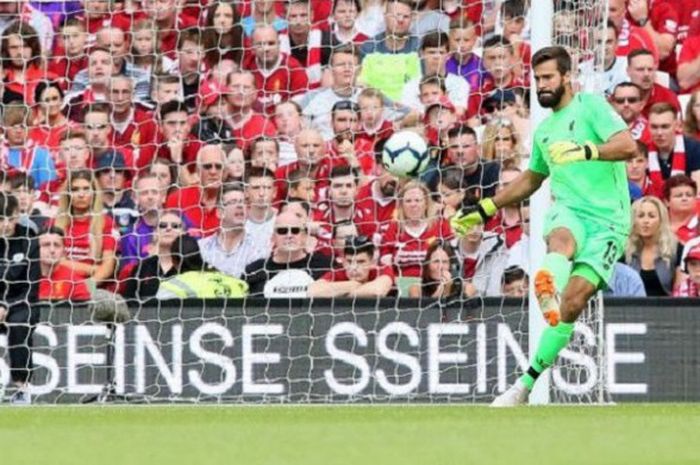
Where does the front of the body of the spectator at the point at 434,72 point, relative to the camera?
toward the camera

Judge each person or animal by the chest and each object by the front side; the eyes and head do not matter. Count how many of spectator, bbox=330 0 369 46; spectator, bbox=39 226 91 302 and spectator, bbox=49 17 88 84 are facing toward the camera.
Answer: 3

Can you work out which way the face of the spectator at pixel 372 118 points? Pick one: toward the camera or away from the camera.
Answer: toward the camera

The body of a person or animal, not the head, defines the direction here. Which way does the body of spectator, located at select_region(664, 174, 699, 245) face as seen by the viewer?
toward the camera

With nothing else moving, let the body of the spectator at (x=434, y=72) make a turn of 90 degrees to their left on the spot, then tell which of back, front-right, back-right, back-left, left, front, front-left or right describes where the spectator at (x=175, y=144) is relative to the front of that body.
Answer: back

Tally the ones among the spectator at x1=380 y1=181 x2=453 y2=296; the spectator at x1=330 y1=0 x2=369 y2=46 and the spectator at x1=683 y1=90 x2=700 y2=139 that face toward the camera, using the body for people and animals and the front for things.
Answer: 3

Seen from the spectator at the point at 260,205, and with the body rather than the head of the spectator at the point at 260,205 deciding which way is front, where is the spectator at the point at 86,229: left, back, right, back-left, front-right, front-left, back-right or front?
right

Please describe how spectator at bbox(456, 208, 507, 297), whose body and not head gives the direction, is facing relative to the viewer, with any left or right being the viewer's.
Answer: facing the viewer and to the left of the viewer

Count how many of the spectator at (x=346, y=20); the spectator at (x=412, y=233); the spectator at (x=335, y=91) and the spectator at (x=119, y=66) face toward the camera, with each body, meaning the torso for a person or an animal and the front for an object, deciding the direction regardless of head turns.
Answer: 4

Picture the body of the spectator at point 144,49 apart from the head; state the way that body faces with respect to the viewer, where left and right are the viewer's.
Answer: facing the viewer

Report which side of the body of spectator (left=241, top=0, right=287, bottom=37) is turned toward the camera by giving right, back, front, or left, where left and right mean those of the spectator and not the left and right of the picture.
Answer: front

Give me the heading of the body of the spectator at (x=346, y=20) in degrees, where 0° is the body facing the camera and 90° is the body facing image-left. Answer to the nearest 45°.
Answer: approximately 0°

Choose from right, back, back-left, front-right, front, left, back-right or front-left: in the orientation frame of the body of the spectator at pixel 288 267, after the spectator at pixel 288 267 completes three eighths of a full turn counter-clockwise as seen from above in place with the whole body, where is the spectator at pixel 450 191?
front-right

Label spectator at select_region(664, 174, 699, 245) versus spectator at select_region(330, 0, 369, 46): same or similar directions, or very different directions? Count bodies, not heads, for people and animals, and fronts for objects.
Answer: same or similar directions

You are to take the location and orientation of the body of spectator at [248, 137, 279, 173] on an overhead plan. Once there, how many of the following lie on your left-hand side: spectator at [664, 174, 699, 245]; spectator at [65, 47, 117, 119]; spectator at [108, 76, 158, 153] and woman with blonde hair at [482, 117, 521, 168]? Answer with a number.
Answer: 2
